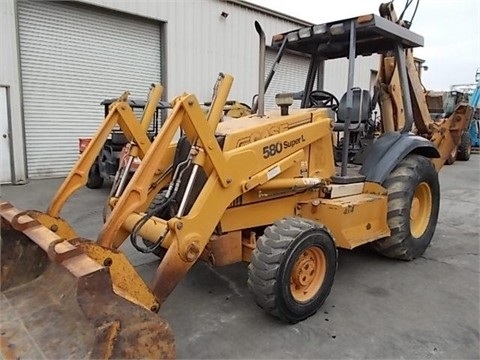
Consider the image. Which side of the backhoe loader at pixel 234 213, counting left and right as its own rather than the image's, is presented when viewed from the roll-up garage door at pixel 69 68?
right

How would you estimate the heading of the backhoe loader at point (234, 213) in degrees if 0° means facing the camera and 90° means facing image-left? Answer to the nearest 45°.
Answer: approximately 45°
